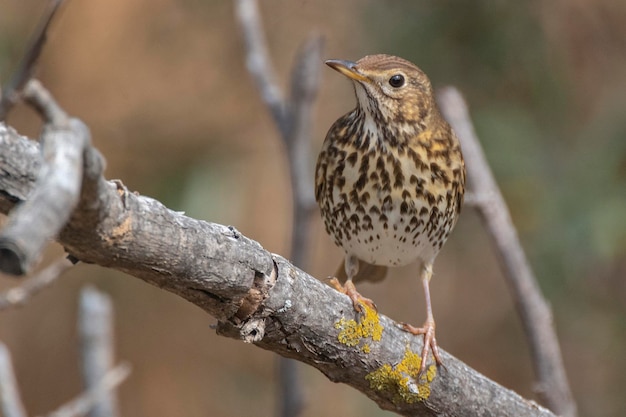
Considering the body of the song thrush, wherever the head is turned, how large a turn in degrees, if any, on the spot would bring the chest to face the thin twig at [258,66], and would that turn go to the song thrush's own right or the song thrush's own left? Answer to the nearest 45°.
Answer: approximately 135° to the song thrush's own right

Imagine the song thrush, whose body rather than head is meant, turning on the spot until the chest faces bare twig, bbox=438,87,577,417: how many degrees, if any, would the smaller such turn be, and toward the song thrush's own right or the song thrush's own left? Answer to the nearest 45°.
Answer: approximately 135° to the song thrush's own left

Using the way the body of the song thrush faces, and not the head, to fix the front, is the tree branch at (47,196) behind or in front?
in front

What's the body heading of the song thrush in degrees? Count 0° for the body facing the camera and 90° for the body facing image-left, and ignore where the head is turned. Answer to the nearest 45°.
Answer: approximately 0°
